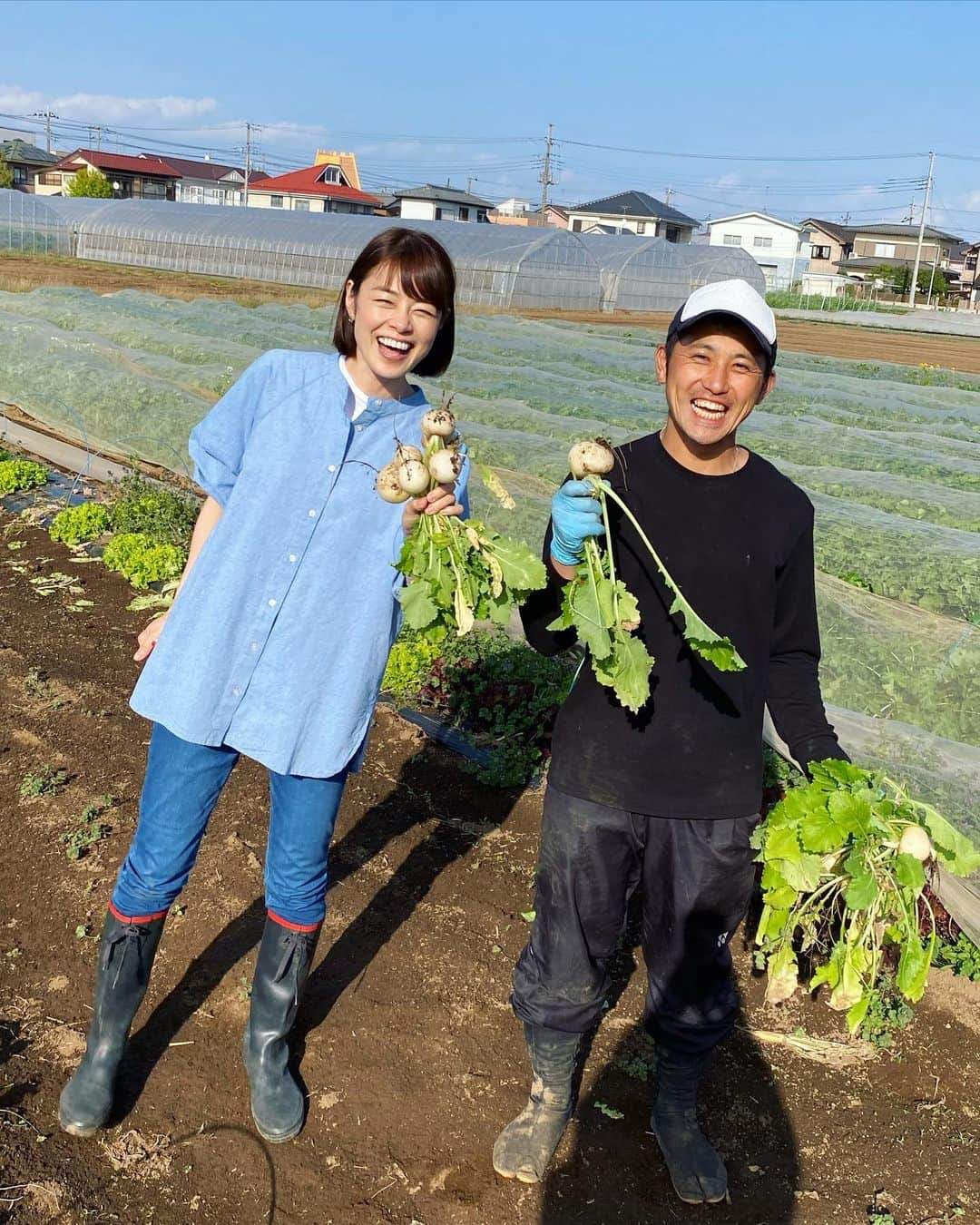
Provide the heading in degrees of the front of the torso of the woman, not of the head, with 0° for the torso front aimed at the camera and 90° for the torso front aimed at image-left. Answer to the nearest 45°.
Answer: approximately 0°

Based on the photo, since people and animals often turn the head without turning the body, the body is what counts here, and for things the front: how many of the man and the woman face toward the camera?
2

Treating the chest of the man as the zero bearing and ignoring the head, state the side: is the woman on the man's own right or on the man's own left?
on the man's own right

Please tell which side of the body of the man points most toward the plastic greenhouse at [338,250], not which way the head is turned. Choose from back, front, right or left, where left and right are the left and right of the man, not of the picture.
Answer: back

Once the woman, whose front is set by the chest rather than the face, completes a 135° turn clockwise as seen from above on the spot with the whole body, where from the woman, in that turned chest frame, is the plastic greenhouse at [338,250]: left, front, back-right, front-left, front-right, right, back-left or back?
front-right

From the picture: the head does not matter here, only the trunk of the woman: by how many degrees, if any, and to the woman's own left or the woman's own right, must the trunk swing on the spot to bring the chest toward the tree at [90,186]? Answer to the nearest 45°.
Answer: approximately 180°
